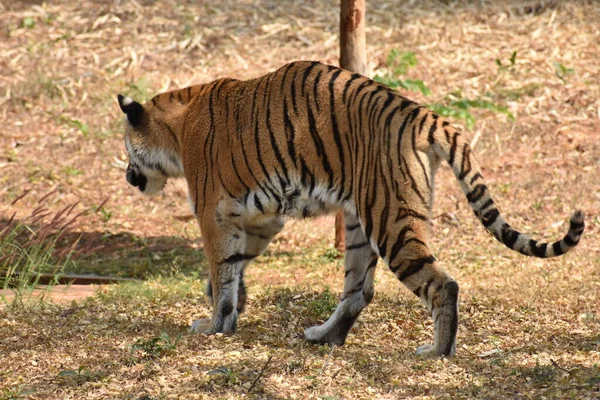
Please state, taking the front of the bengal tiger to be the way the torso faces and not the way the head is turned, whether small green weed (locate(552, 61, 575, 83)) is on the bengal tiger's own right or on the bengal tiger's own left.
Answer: on the bengal tiger's own right

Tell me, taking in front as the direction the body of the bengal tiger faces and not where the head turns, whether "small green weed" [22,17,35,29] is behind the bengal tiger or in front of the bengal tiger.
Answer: in front

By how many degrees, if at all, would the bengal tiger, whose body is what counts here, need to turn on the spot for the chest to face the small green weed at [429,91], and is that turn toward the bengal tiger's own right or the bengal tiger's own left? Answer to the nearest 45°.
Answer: approximately 45° to the bengal tiger's own right

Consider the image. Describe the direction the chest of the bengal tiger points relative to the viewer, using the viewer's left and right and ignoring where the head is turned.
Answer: facing away from the viewer and to the left of the viewer

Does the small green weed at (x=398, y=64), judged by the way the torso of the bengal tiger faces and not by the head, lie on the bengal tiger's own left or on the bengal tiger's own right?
on the bengal tiger's own right

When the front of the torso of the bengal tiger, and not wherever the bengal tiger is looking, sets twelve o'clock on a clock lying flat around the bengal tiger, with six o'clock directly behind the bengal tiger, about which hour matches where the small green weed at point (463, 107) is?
The small green weed is roughly at 2 o'clock from the bengal tiger.

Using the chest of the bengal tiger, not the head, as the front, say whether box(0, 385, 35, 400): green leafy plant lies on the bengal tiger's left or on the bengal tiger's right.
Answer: on the bengal tiger's left

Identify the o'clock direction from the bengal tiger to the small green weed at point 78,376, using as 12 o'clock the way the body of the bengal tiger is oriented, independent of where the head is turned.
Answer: The small green weed is roughly at 9 o'clock from the bengal tiger.

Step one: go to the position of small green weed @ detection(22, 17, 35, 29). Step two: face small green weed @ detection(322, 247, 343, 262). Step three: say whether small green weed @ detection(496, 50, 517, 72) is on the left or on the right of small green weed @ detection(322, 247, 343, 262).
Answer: left

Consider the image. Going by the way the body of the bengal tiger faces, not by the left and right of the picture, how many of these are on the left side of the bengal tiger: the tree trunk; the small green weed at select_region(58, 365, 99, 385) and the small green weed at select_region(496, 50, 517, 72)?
1

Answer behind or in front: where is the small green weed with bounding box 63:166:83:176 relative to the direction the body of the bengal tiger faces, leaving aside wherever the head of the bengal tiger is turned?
in front
